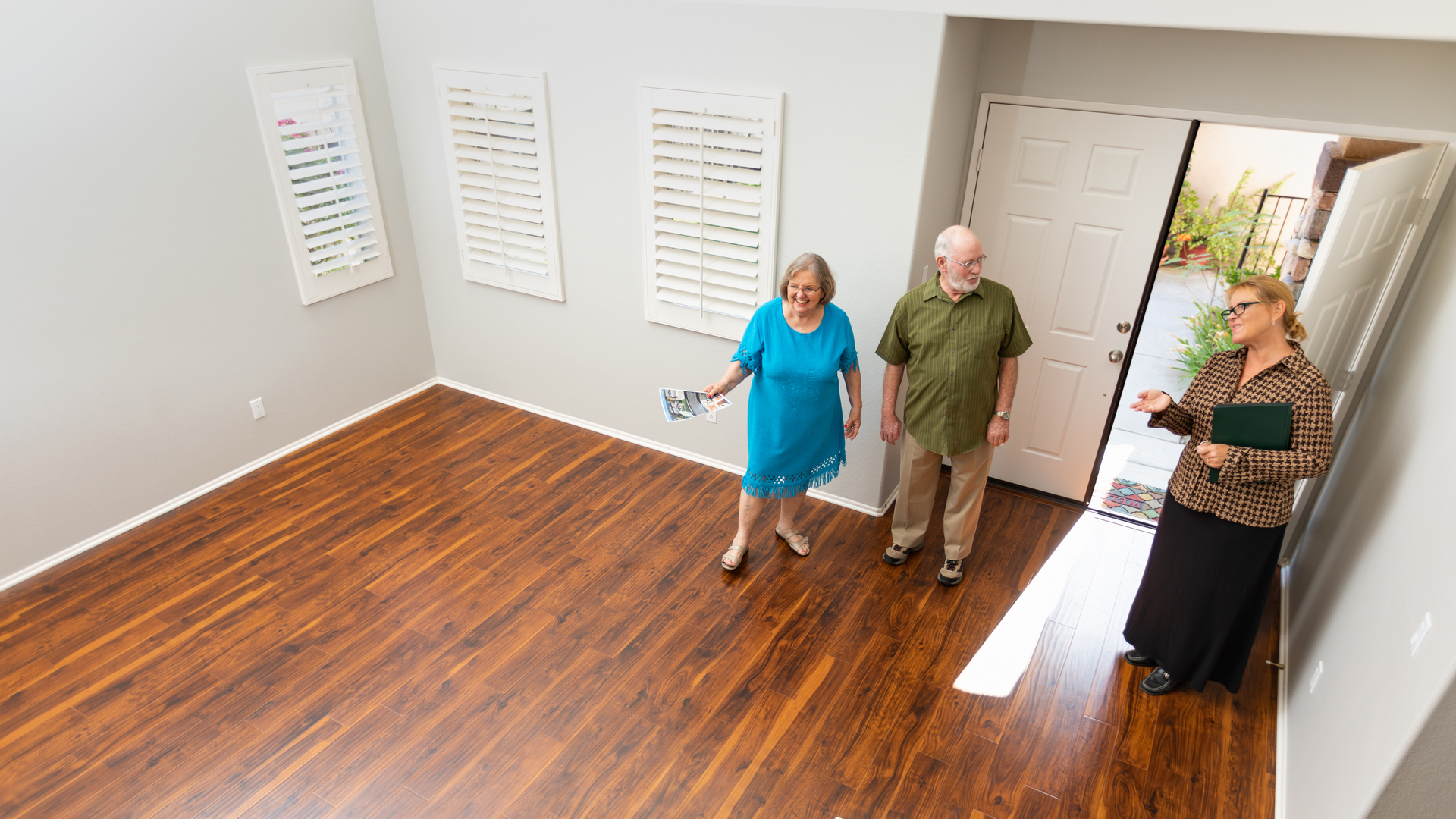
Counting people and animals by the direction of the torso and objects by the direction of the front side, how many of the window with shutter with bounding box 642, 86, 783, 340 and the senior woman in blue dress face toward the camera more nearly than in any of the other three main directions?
2

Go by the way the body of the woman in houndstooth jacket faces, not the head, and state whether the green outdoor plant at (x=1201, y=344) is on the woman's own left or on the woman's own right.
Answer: on the woman's own right

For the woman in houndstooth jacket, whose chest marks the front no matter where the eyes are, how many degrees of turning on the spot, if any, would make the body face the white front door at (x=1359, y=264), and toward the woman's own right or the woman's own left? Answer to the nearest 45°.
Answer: approximately 135° to the woman's own right

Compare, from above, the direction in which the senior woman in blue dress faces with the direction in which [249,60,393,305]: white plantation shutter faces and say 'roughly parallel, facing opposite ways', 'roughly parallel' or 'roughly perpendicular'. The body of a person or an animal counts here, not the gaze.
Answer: roughly perpendicular
